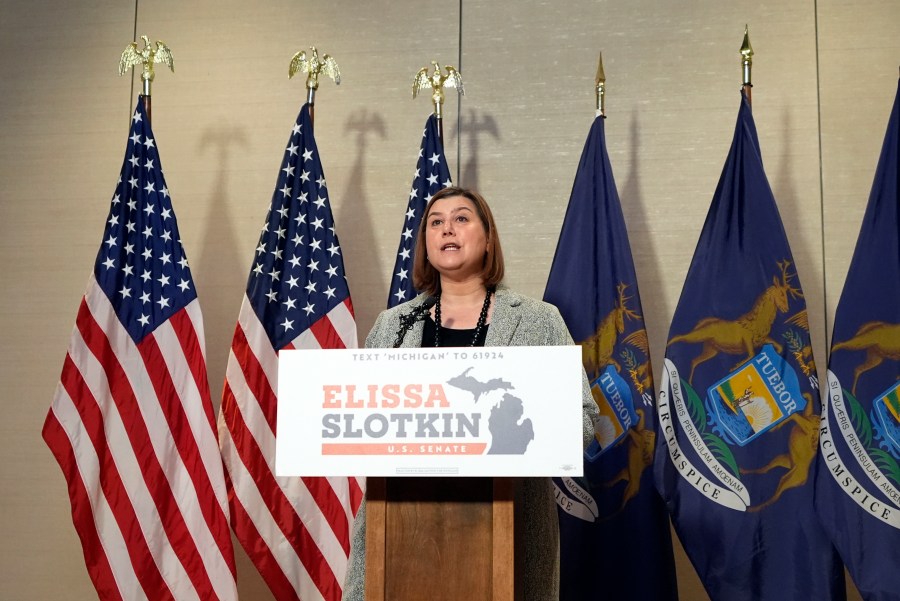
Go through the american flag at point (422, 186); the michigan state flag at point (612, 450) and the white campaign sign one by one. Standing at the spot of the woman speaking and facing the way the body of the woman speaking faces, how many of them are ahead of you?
1

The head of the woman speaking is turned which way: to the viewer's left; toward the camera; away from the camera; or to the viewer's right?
toward the camera

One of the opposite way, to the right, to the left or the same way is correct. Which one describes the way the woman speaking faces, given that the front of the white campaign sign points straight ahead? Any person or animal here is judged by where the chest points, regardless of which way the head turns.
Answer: the same way

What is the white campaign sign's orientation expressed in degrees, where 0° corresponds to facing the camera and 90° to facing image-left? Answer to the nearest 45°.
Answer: approximately 0°

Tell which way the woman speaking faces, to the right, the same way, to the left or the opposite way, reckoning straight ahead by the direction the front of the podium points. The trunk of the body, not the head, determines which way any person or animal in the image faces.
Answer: the same way

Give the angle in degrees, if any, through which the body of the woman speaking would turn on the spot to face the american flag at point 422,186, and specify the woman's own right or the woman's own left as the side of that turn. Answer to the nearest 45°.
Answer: approximately 180°

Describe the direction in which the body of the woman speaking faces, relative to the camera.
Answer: toward the camera

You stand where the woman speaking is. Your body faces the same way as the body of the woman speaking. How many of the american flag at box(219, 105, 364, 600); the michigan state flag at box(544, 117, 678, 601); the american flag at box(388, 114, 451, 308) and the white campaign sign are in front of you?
1

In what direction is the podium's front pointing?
toward the camera

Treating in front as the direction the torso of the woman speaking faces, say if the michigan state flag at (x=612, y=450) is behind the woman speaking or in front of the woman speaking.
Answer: behind

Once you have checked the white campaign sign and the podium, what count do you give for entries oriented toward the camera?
2
